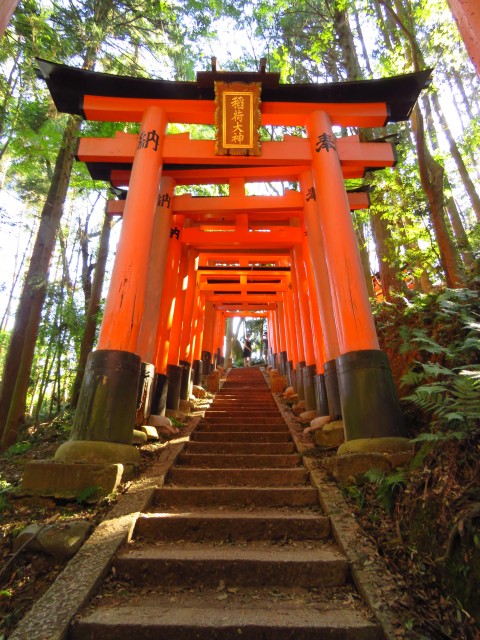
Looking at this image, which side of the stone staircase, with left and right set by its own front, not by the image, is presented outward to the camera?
front

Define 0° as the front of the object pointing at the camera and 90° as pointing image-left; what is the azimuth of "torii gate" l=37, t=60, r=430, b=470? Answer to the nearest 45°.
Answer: approximately 0°

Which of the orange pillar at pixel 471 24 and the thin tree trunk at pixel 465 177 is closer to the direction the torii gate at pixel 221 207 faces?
the orange pillar

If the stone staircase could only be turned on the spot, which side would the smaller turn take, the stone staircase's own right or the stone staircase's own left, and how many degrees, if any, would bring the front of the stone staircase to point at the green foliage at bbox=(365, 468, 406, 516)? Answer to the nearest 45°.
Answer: approximately 90° to the stone staircase's own left

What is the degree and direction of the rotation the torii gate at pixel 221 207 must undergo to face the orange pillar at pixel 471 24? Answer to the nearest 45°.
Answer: approximately 45° to its left
